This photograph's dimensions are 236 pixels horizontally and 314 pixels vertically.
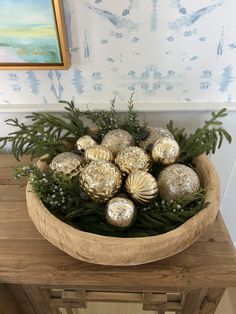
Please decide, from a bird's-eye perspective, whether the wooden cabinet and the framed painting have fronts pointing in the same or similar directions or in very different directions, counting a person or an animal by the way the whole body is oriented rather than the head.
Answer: same or similar directions

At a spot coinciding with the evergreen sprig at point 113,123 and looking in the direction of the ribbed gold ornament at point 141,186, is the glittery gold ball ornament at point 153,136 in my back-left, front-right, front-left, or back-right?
front-left

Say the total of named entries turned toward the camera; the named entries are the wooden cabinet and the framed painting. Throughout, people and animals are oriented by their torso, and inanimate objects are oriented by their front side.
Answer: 2

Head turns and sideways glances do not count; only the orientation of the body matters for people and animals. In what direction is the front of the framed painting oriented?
toward the camera
